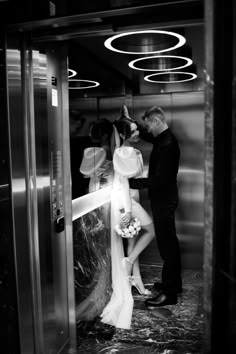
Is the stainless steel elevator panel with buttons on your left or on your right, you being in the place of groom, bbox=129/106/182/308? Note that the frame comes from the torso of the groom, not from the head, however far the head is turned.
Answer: on your left

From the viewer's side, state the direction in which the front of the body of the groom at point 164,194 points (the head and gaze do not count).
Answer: to the viewer's left

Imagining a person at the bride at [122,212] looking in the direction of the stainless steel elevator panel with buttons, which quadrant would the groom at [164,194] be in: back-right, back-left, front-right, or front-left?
back-left

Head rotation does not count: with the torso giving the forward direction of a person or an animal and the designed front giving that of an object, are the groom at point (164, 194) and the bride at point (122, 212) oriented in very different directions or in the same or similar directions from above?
very different directions

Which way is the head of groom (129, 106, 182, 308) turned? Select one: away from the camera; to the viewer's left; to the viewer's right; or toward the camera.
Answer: to the viewer's left

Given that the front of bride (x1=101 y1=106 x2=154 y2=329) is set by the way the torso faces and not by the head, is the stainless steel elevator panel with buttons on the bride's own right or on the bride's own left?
on the bride's own right

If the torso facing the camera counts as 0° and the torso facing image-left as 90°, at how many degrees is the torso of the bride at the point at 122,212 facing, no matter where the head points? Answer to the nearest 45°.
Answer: approximately 270°

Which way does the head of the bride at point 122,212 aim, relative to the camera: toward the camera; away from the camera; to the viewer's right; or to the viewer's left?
to the viewer's right

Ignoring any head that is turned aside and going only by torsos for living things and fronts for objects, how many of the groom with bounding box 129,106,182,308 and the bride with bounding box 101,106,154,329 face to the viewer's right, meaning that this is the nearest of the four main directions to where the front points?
1
